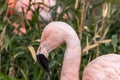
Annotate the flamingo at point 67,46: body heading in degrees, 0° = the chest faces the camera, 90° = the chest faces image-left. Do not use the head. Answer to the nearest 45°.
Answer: approximately 90°
